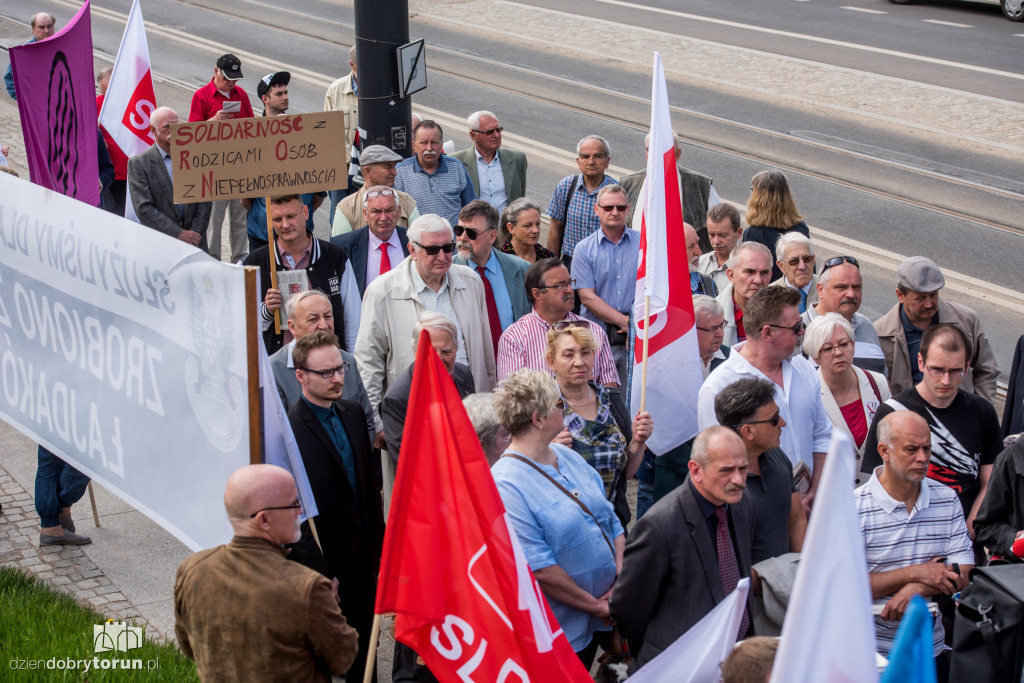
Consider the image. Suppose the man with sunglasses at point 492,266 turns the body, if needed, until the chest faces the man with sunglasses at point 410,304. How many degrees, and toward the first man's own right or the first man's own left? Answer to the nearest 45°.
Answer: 0° — they already face them

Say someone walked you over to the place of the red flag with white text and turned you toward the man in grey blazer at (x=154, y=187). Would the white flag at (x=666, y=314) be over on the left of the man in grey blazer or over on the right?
right

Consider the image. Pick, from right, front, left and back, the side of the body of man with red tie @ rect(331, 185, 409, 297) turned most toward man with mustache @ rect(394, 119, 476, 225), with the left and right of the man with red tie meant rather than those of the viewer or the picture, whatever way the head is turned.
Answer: back

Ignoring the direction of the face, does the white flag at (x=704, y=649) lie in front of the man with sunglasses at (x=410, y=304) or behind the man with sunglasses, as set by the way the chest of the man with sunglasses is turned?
in front

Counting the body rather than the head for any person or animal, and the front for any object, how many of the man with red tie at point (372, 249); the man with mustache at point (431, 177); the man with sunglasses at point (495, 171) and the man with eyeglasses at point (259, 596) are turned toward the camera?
3

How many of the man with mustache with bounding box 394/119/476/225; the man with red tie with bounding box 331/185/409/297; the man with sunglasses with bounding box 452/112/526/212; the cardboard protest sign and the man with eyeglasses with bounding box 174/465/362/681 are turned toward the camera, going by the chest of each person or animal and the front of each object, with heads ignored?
4

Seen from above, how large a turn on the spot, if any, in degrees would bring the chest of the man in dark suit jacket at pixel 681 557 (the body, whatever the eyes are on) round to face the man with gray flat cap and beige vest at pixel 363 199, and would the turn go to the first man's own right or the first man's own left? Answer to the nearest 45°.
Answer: approximately 180°

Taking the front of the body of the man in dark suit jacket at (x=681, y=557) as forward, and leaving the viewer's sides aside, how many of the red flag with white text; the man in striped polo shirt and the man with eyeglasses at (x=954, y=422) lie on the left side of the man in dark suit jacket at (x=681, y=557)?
2

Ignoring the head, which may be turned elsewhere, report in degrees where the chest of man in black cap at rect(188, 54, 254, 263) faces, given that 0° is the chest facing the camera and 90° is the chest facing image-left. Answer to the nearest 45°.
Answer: approximately 315°

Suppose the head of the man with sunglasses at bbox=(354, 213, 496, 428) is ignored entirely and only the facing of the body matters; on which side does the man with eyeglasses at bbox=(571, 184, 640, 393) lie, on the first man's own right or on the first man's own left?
on the first man's own left

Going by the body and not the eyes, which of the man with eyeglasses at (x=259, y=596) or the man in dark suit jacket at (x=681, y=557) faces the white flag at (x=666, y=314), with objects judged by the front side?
the man with eyeglasses

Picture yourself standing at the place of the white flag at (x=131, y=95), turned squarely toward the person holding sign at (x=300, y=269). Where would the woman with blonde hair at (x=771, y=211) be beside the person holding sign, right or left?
left
